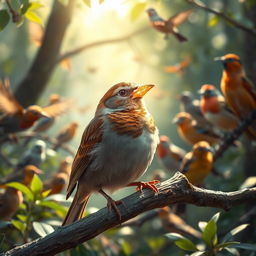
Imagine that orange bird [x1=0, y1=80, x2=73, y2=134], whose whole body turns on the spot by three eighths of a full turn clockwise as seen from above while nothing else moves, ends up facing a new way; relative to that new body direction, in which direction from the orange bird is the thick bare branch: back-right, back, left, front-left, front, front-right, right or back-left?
front-left

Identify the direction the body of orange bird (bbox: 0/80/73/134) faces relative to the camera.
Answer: to the viewer's right

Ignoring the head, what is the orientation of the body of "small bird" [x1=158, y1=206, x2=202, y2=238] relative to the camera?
to the viewer's left

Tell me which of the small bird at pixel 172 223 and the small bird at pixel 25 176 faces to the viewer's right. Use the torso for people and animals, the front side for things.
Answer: the small bird at pixel 25 176

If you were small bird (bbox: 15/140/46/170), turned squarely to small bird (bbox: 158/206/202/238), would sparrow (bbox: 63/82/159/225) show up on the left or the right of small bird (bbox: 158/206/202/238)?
right

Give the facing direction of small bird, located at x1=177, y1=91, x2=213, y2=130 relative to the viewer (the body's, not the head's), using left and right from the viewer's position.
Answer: facing to the left of the viewer

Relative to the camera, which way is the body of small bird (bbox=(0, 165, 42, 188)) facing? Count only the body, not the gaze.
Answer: to the viewer's right

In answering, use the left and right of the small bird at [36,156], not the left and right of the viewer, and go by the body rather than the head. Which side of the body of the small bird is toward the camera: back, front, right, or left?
right

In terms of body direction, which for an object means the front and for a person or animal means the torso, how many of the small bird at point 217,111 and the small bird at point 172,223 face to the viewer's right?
0
